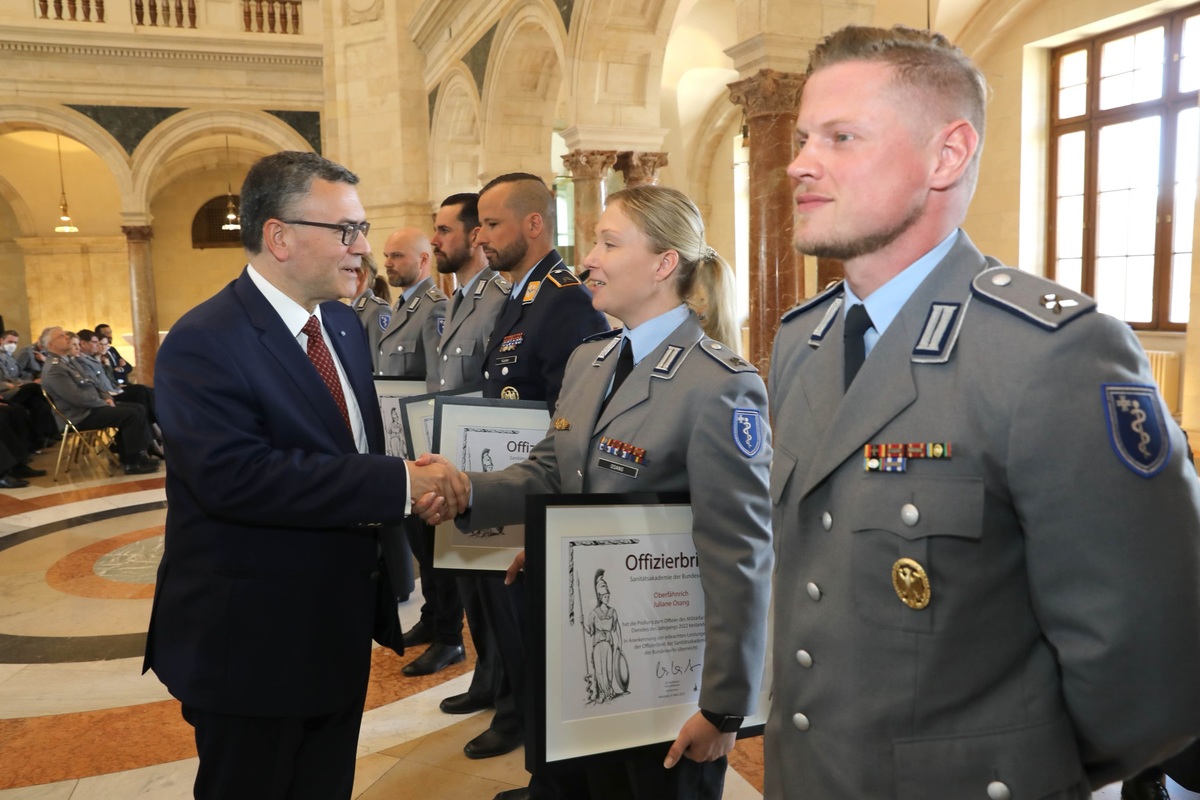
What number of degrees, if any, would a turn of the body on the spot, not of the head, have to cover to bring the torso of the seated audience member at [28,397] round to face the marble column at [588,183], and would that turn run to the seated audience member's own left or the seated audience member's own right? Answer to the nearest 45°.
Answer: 0° — they already face it

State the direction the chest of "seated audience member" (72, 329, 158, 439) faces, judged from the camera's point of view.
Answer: to the viewer's right

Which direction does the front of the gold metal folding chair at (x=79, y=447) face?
to the viewer's right

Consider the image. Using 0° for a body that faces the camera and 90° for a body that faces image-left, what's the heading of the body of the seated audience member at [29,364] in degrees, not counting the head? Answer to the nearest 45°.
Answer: approximately 270°

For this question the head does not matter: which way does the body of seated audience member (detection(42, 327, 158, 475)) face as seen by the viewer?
to the viewer's right

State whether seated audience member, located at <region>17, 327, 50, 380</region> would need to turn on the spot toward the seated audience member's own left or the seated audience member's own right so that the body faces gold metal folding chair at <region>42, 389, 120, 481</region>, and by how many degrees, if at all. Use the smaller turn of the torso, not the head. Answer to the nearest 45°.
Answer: approximately 90° to the seated audience member's own right
